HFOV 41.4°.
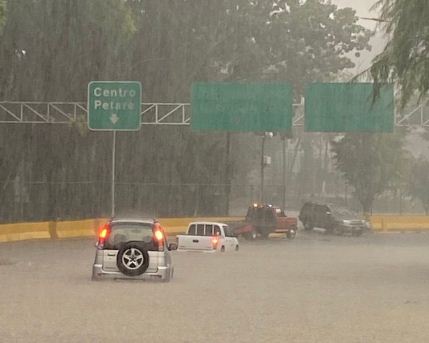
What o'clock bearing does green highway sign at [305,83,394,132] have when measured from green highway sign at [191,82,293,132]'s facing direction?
green highway sign at [305,83,394,132] is roughly at 9 o'clock from green highway sign at [191,82,293,132].

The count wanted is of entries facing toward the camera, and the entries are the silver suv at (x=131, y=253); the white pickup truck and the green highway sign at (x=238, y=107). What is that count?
1

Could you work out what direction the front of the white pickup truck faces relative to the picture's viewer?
facing away from the viewer and to the right of the viewer

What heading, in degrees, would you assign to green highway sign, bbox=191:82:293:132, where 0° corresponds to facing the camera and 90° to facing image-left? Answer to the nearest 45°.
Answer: approximately 0°

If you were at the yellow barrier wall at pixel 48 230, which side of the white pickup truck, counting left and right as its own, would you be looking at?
left

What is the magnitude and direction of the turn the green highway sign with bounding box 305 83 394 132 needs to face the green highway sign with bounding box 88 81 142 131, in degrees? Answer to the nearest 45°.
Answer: approximately 90° to its right

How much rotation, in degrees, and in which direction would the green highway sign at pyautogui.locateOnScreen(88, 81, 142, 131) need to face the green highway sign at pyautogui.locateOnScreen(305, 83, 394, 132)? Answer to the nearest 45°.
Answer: approximately 90° to its left

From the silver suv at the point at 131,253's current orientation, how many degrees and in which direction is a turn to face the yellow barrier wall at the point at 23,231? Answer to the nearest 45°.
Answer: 0° — it already faces it

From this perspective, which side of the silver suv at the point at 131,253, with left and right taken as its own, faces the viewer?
back

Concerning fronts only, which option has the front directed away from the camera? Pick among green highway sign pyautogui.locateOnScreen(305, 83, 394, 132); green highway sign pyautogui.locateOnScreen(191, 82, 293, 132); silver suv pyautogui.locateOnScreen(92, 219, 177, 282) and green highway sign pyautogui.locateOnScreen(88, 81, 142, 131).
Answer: the silver suv

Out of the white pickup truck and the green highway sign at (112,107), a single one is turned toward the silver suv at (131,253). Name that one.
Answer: the green highway sign
